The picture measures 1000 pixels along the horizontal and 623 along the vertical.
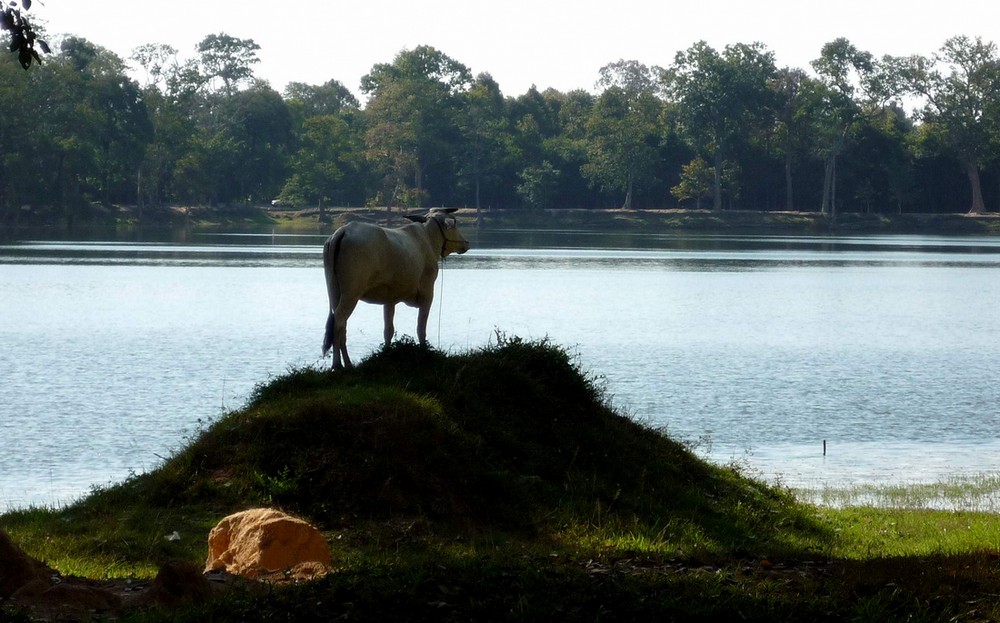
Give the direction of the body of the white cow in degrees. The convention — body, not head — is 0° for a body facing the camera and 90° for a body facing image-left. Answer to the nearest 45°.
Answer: approximately 225°

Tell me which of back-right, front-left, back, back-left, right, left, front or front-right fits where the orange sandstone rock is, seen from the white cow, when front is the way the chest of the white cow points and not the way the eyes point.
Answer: back-right
